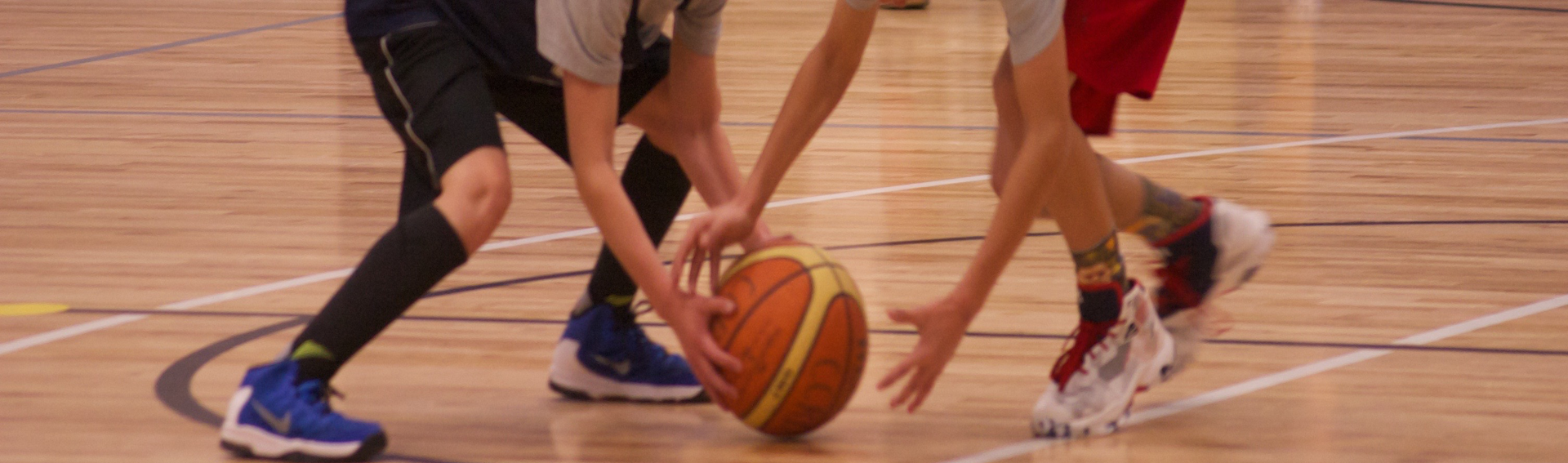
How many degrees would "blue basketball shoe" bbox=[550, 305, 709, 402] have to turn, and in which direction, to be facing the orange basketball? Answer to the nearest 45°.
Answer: approximately 45° to its right

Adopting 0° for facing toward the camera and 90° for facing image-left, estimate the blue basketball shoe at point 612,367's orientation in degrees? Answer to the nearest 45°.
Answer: approximately 270°
